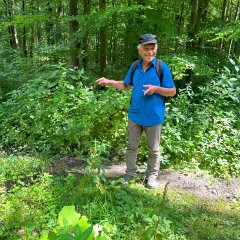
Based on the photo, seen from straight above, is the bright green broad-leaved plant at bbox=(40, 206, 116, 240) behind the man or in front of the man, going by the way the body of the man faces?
in front

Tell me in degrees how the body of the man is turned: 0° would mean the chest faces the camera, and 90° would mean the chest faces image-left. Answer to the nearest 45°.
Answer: approximately 0°
